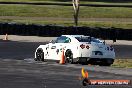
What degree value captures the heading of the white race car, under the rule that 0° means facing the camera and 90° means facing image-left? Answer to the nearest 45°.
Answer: approximately 135°
